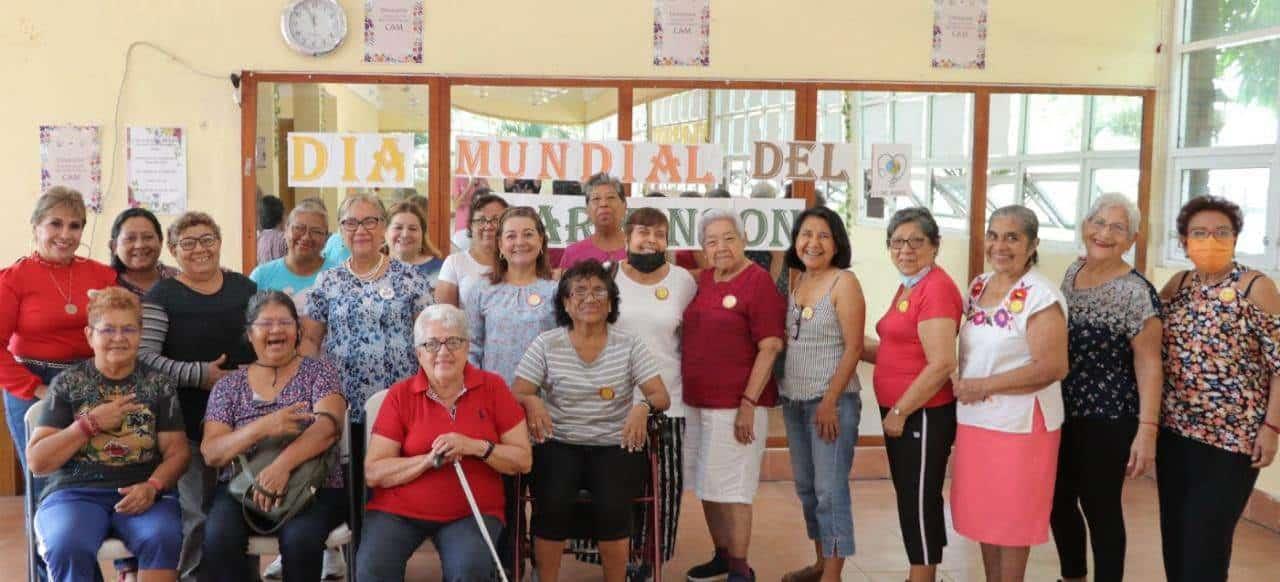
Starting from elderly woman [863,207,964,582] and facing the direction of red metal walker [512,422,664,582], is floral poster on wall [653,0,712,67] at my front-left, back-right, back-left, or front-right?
front-right

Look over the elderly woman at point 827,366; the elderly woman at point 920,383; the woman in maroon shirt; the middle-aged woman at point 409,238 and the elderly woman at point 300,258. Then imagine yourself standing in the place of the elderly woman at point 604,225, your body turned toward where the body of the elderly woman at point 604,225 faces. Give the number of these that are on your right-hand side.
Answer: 2

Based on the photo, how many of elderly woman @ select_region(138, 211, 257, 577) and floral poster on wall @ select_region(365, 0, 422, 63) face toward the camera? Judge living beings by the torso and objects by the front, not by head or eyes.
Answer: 2

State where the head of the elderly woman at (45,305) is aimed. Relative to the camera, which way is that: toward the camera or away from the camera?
toward the camera

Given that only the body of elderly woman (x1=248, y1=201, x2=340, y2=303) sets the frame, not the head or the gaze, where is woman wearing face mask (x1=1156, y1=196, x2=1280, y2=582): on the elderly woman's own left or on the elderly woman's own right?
on the elderly woman's own left

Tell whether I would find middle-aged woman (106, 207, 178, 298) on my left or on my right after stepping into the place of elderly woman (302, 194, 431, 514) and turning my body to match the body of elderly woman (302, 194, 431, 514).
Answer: on my right

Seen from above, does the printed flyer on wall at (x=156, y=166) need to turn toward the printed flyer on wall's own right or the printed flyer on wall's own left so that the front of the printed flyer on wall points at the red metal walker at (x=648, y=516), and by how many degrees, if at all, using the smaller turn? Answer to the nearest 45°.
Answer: approximately 45° to the printed flyer on wall's own left

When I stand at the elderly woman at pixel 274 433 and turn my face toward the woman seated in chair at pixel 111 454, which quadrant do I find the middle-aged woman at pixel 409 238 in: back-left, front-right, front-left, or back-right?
back-right

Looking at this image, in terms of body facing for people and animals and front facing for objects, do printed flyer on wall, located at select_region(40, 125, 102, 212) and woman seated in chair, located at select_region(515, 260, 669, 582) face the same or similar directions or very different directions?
same or similar directions

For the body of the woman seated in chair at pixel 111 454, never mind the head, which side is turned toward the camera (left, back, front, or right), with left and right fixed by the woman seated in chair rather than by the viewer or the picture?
front

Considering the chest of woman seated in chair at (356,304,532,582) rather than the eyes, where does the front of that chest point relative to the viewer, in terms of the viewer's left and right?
facing the viewer

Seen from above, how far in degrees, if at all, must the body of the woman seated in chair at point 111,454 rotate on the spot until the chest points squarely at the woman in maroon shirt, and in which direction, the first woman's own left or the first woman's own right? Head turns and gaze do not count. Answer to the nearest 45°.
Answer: approximately 90° to the first woman's own left

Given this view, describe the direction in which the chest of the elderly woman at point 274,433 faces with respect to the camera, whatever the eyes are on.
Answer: toward the camera

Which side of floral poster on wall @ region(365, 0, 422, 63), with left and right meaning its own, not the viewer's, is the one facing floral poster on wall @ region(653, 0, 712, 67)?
left

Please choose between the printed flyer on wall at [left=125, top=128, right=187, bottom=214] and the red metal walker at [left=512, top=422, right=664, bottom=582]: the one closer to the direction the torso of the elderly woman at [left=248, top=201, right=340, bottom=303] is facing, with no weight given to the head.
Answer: the red metal walker

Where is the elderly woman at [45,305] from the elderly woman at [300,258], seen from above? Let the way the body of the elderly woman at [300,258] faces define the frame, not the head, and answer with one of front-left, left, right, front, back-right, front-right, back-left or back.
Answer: right
